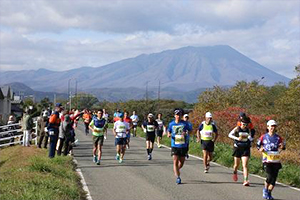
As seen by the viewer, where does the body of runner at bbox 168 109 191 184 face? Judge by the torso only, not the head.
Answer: toward the camera

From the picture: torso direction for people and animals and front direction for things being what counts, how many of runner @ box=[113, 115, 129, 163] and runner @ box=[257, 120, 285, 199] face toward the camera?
2

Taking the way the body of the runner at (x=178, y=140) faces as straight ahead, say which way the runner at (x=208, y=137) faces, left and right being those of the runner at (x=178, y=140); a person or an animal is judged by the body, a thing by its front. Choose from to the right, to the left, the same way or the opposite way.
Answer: the same way

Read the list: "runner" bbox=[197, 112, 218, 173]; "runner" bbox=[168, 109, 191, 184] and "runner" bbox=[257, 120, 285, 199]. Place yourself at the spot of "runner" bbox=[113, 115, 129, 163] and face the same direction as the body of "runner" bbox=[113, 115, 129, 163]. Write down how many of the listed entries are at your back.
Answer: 0

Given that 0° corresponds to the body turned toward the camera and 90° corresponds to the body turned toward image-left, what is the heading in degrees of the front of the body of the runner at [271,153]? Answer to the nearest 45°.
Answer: approximately 0°

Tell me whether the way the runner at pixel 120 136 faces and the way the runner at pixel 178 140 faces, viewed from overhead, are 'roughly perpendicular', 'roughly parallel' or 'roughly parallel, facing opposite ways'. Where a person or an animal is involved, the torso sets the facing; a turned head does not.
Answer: roughly parallel

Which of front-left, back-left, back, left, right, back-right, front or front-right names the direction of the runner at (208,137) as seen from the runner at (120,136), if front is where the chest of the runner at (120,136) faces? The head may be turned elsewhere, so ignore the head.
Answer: front-left

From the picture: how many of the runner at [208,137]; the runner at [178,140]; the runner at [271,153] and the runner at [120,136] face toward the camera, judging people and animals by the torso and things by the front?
4

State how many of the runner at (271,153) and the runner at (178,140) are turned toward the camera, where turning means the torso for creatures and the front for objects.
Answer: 2

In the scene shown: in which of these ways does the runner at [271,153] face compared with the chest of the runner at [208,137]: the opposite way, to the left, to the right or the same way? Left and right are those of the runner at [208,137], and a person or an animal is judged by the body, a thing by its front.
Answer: the same way

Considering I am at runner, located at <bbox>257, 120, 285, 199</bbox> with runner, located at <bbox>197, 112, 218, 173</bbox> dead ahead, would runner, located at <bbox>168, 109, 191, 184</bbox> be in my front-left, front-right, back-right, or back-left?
front-left

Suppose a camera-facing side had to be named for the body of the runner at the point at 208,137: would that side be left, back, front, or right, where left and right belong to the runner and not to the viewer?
front

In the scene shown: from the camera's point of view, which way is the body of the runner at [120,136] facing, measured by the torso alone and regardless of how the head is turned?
toward the camera

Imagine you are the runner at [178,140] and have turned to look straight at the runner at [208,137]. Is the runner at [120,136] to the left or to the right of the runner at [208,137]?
left

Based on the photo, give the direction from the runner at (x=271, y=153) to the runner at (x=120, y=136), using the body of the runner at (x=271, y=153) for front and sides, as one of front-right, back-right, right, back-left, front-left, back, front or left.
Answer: back-right
